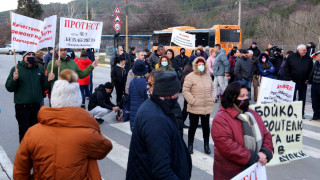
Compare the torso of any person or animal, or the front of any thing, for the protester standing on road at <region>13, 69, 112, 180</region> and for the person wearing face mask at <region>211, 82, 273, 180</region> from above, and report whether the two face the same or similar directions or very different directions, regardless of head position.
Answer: very different directions

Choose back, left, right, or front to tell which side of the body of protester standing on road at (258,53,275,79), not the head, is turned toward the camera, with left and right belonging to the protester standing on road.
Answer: front

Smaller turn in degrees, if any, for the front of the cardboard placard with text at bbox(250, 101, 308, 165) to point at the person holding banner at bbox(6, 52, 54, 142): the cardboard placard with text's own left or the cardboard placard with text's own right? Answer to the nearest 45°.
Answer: approximately 90° to the cardboard placard with text's own right

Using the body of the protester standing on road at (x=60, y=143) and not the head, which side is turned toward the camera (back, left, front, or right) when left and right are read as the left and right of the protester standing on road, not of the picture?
back

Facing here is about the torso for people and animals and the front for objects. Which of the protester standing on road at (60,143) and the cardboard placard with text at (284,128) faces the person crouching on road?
the protester standing on road

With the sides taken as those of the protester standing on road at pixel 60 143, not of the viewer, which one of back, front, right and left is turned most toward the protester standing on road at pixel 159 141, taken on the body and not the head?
right
